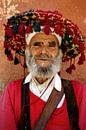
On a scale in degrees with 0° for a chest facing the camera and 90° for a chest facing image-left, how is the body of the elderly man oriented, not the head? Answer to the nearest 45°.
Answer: approximately 0°
